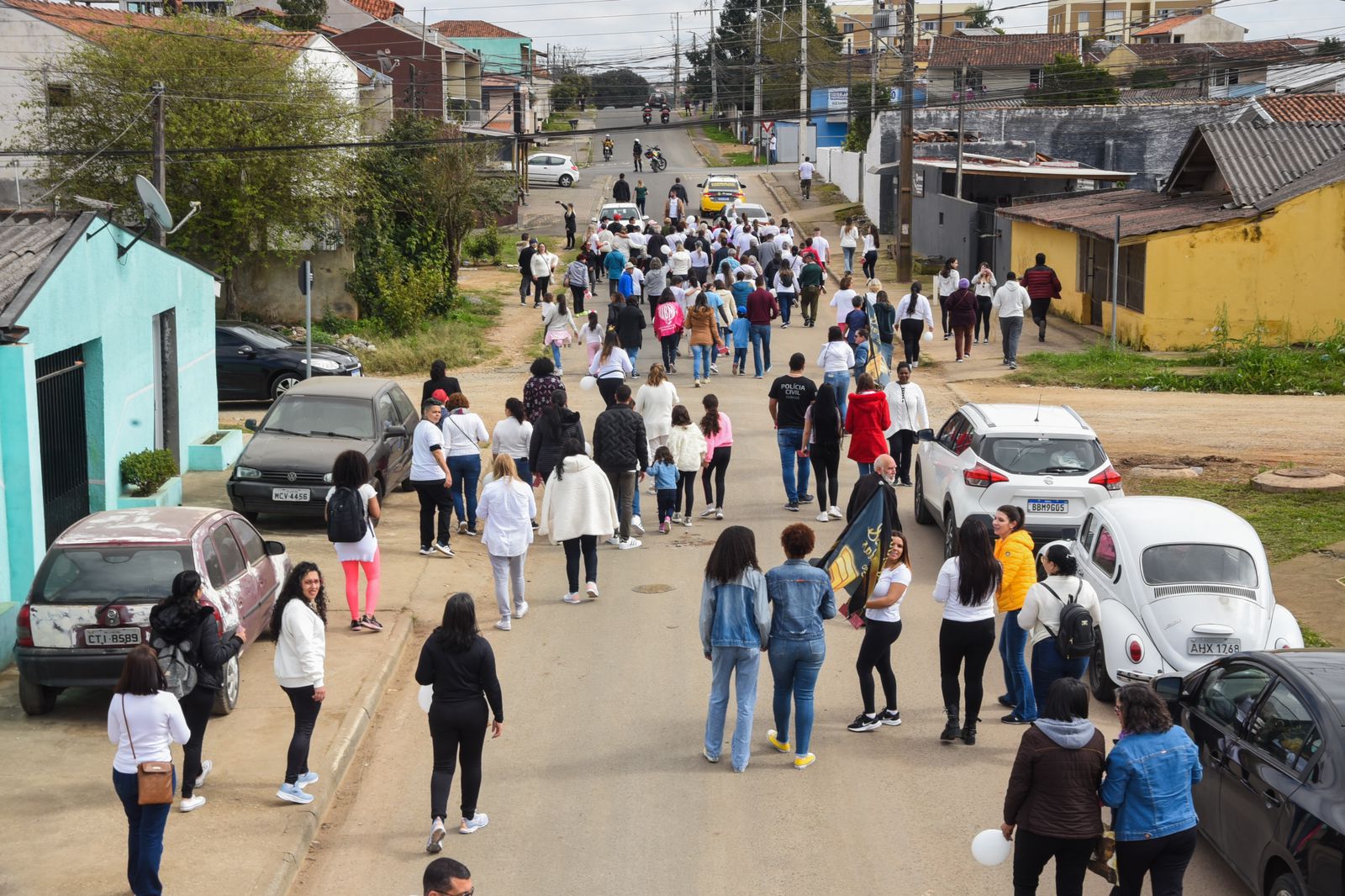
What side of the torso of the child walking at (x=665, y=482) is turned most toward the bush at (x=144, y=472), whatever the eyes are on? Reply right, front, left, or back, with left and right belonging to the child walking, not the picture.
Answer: left

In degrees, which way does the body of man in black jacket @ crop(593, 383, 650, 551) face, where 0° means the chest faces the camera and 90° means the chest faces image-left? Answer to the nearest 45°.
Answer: approximately 180°

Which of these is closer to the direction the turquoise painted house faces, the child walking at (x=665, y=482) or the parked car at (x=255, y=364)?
the child walking

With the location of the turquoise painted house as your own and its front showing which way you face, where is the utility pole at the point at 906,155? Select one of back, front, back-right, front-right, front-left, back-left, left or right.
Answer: left

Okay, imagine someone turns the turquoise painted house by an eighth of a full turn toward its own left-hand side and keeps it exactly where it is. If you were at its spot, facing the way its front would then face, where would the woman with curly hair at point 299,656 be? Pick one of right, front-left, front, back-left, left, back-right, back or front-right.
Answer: right

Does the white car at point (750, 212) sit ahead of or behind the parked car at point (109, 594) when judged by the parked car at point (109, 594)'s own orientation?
ahead

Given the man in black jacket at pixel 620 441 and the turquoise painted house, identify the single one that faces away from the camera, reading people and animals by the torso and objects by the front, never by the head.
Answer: the man in black jacket

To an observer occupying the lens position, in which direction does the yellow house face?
facing the viewer and to the left of the viewer

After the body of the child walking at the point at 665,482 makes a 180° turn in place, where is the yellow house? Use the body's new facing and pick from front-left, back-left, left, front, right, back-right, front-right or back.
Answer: back-left

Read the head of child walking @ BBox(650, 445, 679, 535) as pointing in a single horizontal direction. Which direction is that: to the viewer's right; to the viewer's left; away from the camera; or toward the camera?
away from the camera

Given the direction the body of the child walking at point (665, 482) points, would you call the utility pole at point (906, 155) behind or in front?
in front

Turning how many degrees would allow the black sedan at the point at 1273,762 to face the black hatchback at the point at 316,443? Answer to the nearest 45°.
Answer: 0° — it already faces it

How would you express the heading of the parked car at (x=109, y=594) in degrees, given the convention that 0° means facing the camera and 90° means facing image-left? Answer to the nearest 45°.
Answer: approximately 225°

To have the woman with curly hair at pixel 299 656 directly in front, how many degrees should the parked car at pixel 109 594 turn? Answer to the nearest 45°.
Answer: approximately 90° to its right

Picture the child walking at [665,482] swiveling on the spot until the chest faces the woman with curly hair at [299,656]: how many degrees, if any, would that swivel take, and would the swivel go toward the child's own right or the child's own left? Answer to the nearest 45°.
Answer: approximately 180°
